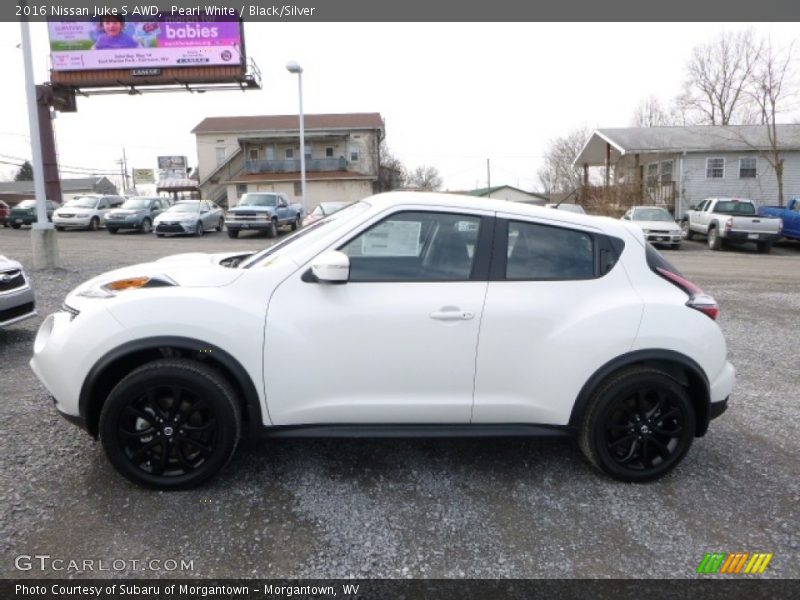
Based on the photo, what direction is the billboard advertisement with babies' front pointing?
toward the camera

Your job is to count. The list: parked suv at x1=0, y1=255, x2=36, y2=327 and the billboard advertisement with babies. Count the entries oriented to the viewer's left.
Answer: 0

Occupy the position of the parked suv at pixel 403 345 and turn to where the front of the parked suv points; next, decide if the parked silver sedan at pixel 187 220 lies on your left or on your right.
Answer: on your right

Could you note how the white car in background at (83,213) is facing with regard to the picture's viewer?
facing the viewer and to the left of the viewer

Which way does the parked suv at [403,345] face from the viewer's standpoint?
to the viewer's left

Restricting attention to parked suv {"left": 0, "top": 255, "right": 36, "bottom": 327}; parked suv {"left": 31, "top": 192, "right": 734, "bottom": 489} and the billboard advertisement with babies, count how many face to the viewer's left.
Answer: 1

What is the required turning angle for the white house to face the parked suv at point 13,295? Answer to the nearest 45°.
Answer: approximately 45° to its left

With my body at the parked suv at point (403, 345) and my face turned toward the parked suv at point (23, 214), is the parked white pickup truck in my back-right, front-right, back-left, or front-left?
front-right

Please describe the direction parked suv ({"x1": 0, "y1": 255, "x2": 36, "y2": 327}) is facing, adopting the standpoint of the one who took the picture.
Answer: facing the viewer and to the right of the viewer

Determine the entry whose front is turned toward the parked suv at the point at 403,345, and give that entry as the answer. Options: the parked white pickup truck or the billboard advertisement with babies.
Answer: the billboard advertisement with babies
